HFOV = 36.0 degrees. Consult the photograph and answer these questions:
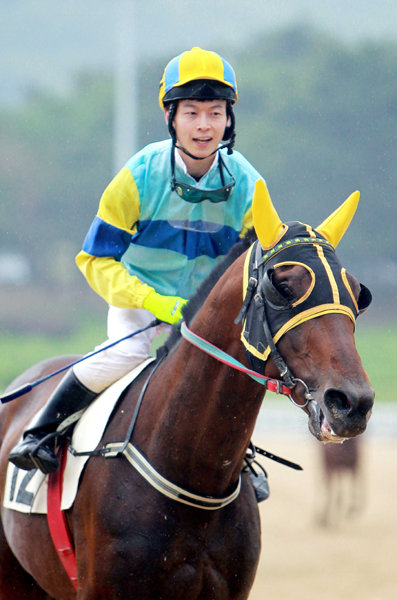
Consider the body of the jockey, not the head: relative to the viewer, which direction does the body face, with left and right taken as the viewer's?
facing the viewer and to the right of the viewer

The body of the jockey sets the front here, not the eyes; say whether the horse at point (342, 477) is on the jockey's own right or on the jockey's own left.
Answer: on the jockey's own left

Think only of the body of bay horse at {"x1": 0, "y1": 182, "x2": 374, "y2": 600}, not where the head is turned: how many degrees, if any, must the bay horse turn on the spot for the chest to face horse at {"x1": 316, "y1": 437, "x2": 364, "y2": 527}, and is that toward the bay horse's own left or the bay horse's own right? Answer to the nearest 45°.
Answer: approximately 135° to the bay horse's own left
